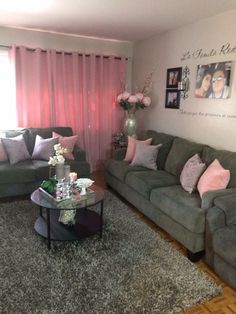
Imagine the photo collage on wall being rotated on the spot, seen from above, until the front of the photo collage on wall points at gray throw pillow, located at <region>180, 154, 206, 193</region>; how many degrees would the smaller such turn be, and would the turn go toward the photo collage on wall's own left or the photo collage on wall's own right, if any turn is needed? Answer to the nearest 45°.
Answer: approximately 45° to the photo collage on wall's own left

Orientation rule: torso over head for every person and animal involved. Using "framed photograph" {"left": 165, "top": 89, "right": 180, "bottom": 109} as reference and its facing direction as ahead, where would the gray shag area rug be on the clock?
The gray shag area rug is roughly at 11 o'clock from the framed photograph.

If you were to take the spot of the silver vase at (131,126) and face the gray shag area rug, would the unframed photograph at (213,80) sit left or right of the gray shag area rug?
left

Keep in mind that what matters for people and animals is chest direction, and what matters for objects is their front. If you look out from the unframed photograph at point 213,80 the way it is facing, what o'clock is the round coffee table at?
The round coffee table is roughly at 12 o'clock from the unframed photograph.

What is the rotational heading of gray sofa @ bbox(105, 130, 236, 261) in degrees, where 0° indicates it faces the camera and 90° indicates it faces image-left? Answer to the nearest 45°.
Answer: approximately 45°

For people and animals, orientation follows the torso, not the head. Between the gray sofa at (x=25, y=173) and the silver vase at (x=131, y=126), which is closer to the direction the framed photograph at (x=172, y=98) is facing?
the gray sofa

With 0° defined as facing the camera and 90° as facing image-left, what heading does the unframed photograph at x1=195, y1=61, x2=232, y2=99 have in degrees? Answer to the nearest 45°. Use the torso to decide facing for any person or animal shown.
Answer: approximately 45°

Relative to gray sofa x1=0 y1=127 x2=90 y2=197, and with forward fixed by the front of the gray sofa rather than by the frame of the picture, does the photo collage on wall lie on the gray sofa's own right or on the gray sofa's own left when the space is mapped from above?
on the gray sofa's own left

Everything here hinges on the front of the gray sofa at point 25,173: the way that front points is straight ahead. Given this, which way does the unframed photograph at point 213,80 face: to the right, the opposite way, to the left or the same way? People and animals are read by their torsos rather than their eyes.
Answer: to the right

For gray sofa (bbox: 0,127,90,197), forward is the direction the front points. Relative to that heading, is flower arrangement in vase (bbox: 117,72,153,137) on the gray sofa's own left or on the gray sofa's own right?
on the gray sofa's own left
